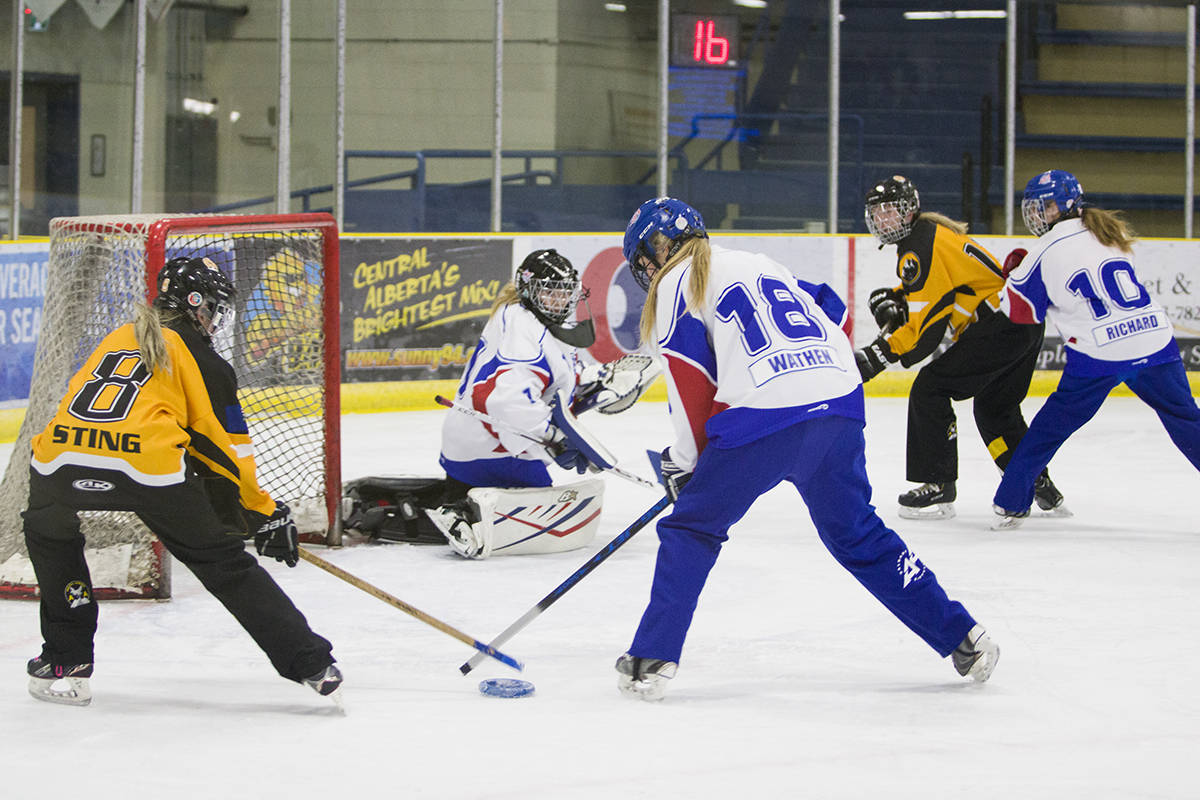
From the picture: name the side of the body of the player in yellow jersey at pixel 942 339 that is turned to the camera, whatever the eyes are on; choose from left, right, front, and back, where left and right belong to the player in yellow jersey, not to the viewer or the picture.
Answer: left

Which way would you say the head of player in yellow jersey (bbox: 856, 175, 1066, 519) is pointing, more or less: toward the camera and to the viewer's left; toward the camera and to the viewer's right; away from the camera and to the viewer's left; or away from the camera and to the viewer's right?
toward the camera and to the viewer's left

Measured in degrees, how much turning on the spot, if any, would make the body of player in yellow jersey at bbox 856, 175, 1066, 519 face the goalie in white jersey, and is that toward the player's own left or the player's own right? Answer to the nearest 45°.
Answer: approximately 45° to the player's own left

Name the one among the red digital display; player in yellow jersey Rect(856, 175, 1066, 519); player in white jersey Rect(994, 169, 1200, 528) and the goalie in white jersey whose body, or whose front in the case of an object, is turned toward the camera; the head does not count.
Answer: the red digital display

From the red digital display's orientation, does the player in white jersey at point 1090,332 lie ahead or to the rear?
ahead

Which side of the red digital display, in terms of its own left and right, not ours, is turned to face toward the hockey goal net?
front

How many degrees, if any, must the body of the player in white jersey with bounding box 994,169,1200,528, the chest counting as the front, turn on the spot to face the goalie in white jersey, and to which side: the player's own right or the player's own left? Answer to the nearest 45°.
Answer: approximately 90° to the player's own left

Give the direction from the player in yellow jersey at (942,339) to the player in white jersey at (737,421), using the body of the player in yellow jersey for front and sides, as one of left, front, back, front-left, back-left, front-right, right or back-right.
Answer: left

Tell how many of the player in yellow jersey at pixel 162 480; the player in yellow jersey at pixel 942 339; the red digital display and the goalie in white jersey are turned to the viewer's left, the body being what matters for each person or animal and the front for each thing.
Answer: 1
